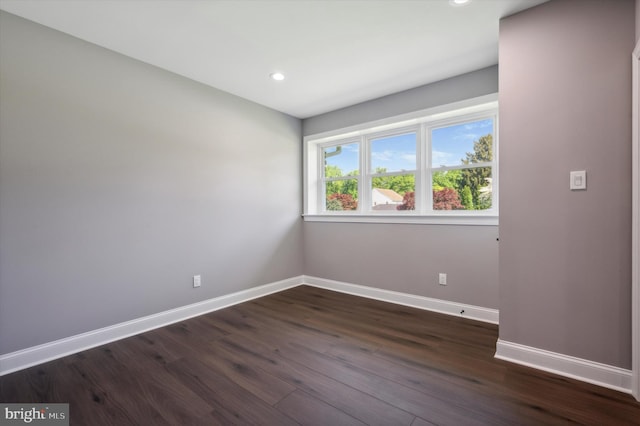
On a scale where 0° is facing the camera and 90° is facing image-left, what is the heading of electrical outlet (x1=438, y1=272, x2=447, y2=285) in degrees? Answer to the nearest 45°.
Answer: approximately 0°
